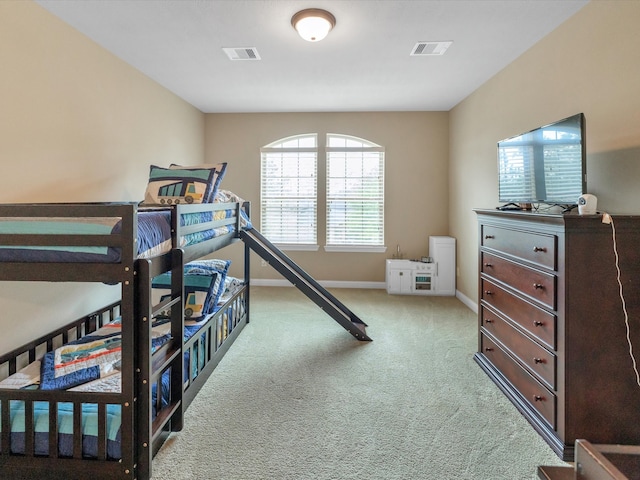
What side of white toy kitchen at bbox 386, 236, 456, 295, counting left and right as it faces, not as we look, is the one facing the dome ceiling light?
front

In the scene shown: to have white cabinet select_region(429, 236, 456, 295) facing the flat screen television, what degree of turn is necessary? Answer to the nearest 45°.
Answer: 0° — it already faces it

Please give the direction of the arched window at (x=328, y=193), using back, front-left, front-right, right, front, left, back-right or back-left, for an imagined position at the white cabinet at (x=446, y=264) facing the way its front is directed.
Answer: right

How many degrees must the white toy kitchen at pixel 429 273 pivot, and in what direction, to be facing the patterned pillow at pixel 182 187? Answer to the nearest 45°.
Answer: approximately 45° to its right

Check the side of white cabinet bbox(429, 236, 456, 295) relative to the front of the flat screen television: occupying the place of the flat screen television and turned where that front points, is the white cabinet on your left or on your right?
on your right

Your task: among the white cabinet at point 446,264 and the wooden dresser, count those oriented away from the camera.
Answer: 0

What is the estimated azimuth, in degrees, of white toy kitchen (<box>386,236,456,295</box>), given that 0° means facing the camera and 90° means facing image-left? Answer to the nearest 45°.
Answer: approximately 0°

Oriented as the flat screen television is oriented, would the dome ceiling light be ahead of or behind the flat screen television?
ahead

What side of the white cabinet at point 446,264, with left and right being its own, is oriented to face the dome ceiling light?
front

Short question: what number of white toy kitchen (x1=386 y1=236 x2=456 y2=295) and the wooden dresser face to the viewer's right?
0

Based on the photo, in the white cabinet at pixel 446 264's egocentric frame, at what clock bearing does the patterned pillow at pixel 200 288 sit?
The patterned pillow is roughly at 1 o'clock from the white cabinet.

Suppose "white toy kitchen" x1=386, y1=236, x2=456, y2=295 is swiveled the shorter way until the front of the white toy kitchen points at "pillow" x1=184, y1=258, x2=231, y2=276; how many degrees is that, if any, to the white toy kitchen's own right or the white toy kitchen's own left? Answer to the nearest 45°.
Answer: approximately 45° to the white toy kitchen's own right
